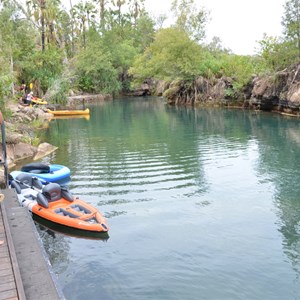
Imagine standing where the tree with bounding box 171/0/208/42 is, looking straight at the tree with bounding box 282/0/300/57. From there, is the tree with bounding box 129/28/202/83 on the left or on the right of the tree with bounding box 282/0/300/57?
right

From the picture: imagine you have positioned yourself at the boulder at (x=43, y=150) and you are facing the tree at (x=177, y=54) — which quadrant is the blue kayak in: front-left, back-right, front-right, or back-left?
back-right

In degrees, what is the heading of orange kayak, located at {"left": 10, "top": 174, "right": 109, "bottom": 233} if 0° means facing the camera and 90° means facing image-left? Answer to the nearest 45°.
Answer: approximately 315°

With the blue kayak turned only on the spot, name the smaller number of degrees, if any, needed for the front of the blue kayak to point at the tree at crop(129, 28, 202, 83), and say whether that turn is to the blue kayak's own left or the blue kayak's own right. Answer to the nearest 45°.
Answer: approximately 45° to the blue kayak's own left

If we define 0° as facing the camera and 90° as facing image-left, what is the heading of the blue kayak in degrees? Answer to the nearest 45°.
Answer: approximately 270°

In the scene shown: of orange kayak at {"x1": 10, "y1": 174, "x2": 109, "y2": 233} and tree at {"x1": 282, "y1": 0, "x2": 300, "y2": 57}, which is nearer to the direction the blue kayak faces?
the tree

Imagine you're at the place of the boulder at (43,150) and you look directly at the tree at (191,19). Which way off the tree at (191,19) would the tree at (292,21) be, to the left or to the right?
right

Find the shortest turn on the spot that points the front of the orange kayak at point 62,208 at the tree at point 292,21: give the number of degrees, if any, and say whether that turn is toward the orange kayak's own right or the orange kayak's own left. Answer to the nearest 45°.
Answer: approximately 90° to the orange kayak's own left

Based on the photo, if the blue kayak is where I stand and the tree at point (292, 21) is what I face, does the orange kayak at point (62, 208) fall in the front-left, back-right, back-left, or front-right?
back-right

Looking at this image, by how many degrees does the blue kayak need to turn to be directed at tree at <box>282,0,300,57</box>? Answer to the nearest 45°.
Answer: approximately 45° to its left

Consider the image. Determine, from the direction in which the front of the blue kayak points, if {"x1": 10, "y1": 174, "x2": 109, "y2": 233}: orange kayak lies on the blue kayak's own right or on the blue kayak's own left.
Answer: on the blue kayak's own right

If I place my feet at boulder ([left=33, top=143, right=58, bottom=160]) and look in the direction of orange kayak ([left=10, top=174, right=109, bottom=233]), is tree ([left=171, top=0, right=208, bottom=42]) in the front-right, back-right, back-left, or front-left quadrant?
back-left

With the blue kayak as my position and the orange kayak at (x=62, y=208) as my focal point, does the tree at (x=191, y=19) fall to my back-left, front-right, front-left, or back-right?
back-left

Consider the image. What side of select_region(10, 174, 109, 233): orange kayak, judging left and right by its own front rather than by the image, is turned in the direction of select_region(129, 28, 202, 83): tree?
left
